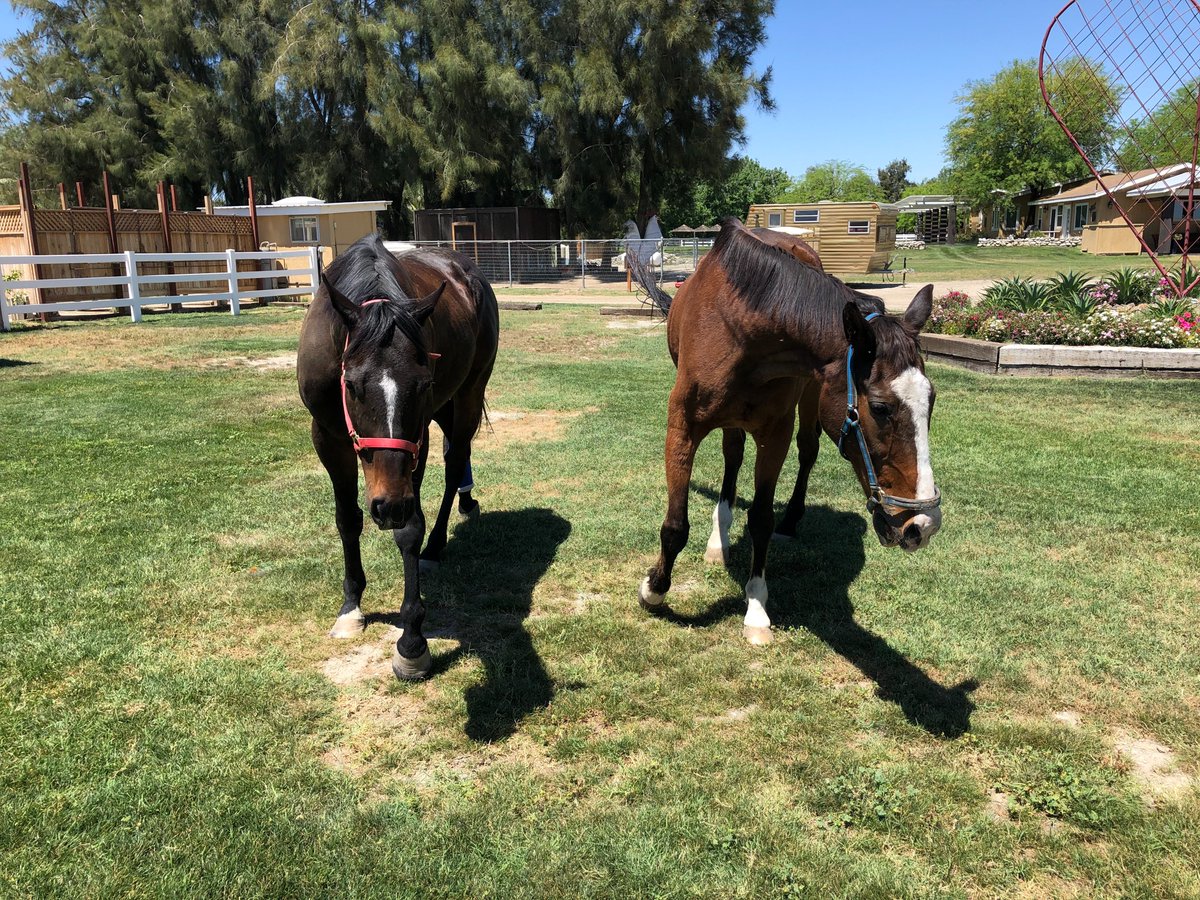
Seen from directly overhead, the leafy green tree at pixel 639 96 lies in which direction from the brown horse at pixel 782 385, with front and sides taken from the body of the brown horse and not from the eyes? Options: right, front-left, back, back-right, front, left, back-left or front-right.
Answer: back

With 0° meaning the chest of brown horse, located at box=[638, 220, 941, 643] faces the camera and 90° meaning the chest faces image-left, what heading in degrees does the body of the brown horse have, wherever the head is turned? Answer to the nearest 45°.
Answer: approximately 0°

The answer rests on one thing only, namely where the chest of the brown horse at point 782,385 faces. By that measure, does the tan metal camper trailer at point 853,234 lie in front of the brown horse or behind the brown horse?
behind

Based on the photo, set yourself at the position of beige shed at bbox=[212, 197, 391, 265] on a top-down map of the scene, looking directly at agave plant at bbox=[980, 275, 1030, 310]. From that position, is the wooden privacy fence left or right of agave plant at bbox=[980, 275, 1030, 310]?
right

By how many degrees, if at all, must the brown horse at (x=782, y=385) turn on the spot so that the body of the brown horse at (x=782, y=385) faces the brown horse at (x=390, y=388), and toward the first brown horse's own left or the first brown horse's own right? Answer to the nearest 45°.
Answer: approximately 90° to the first brown horse's own right

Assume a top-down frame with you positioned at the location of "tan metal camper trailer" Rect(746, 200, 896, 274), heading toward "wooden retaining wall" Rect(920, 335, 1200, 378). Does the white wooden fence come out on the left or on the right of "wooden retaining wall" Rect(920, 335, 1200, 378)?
right

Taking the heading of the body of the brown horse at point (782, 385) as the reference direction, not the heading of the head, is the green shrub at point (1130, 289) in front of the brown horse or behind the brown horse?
behind

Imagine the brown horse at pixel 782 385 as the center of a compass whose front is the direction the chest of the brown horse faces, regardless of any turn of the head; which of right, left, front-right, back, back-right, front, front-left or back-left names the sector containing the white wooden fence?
back-right

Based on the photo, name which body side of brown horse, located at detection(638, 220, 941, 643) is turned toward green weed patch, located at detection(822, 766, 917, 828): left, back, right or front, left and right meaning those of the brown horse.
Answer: front

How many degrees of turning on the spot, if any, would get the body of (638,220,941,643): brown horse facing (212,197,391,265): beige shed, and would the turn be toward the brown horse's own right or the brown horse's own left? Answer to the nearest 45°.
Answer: approximately 135° to the brown horse's own right
